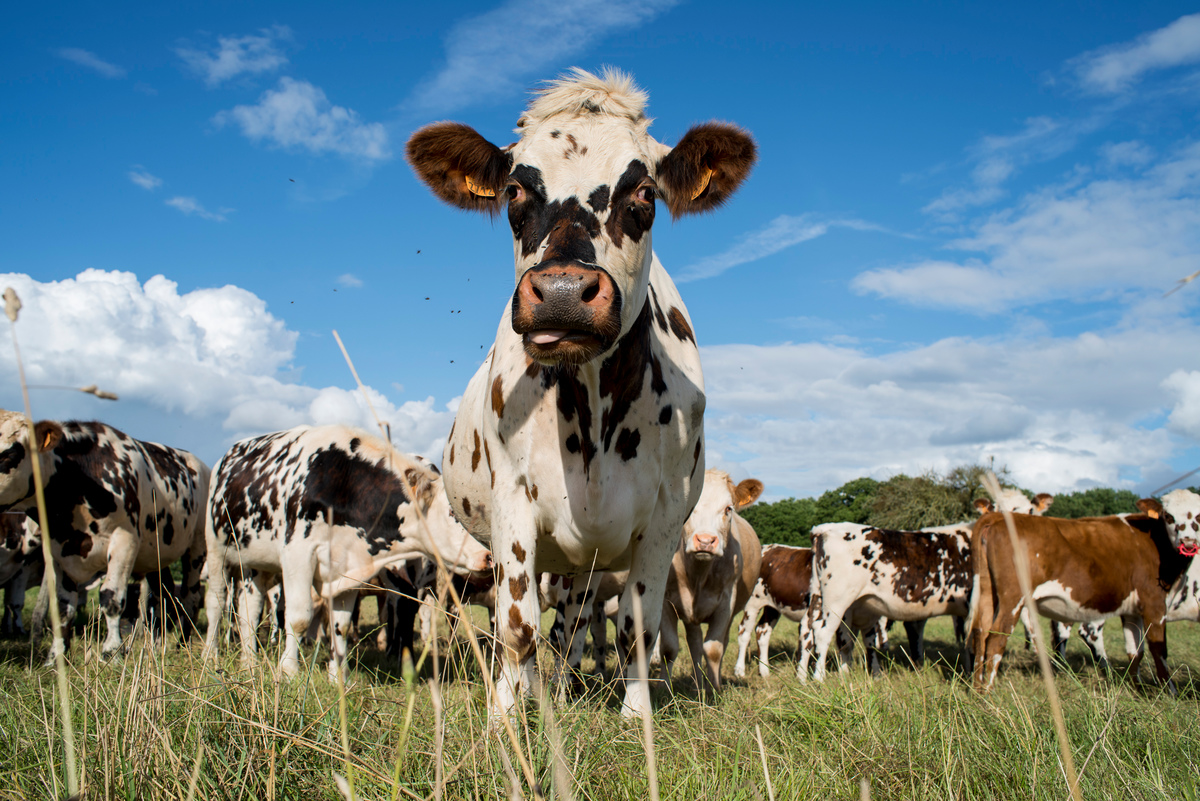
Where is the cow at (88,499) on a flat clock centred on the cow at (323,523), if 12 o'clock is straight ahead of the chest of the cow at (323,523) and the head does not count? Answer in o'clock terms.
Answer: the cow at (88,499) is roughly at 5 o'clock from the cow at (323,523).

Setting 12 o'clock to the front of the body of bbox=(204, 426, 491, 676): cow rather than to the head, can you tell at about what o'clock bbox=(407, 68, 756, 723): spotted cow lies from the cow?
The spotted cow is roughly at 1 o'clock from the cow.

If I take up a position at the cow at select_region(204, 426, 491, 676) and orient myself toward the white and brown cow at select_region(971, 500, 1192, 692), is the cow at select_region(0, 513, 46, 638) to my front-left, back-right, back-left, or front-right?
back-left

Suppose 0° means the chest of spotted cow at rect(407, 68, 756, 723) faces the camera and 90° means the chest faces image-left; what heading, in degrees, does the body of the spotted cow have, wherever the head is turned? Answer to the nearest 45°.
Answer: approximately 0°

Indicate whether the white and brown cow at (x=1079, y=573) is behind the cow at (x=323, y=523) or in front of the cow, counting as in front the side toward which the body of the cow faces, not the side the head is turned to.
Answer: in front

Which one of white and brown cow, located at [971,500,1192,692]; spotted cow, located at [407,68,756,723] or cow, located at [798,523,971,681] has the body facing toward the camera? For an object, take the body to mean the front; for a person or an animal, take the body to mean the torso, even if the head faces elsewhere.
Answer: the spotted cow

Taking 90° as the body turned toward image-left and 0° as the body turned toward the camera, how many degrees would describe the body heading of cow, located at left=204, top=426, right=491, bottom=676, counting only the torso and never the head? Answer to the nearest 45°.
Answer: approximately 315°

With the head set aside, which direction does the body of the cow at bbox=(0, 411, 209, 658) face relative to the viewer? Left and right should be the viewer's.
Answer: facing the viewer and to the left of the viewer

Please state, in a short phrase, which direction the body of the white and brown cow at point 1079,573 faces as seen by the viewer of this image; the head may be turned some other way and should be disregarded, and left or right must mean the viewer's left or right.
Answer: facing away from the viewer and to the right of the viewer
